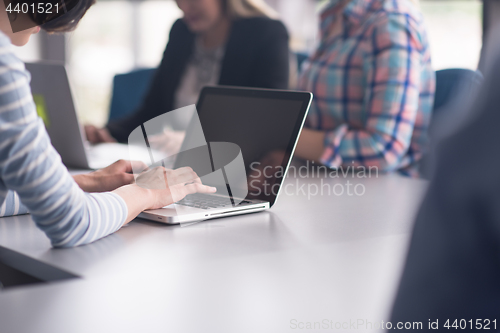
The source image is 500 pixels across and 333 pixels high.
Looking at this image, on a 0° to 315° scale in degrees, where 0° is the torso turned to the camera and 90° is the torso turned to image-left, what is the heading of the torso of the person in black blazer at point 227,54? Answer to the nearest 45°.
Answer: approximately 45°

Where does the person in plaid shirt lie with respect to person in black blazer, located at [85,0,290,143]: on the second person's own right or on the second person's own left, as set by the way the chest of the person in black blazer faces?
on the second person's own left

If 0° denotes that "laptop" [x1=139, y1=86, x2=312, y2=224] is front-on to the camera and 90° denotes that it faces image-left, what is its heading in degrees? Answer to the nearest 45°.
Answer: approximately 45°

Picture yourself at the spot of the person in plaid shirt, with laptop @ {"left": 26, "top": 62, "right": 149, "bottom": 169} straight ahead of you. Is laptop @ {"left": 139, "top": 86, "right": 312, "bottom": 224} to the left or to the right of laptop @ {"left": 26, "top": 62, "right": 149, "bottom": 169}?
left

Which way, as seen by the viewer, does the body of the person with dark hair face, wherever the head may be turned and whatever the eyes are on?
to the viewer's right
